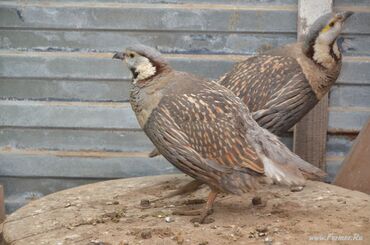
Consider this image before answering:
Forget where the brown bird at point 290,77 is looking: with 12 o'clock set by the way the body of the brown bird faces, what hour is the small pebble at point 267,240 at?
The small pebble is roughly at 3 o'clock from the brown bird.

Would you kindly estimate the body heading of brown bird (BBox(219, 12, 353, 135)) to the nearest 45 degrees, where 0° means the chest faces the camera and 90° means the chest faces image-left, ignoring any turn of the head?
approximately 270°

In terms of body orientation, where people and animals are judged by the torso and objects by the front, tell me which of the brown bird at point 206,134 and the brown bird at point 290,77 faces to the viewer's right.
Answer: the brown bird at point 290,77

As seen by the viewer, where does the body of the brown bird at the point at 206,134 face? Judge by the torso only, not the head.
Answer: to the viewer's left

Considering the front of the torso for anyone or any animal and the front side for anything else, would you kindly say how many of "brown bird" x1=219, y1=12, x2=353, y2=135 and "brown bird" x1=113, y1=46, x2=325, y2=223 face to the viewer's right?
1

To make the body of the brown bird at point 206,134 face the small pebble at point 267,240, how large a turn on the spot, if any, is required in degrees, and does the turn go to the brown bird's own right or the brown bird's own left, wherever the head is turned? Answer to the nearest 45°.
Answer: approximately 135° to the brown bird's own left

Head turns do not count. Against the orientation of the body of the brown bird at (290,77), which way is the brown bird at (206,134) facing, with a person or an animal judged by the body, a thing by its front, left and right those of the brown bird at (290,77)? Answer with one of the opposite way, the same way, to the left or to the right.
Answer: the opposite way

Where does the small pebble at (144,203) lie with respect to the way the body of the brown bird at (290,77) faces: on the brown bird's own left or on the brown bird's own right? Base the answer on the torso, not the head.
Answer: on the brown bird's own right

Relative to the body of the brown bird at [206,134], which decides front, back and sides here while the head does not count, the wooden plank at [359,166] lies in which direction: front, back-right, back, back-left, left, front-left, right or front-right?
back-right
